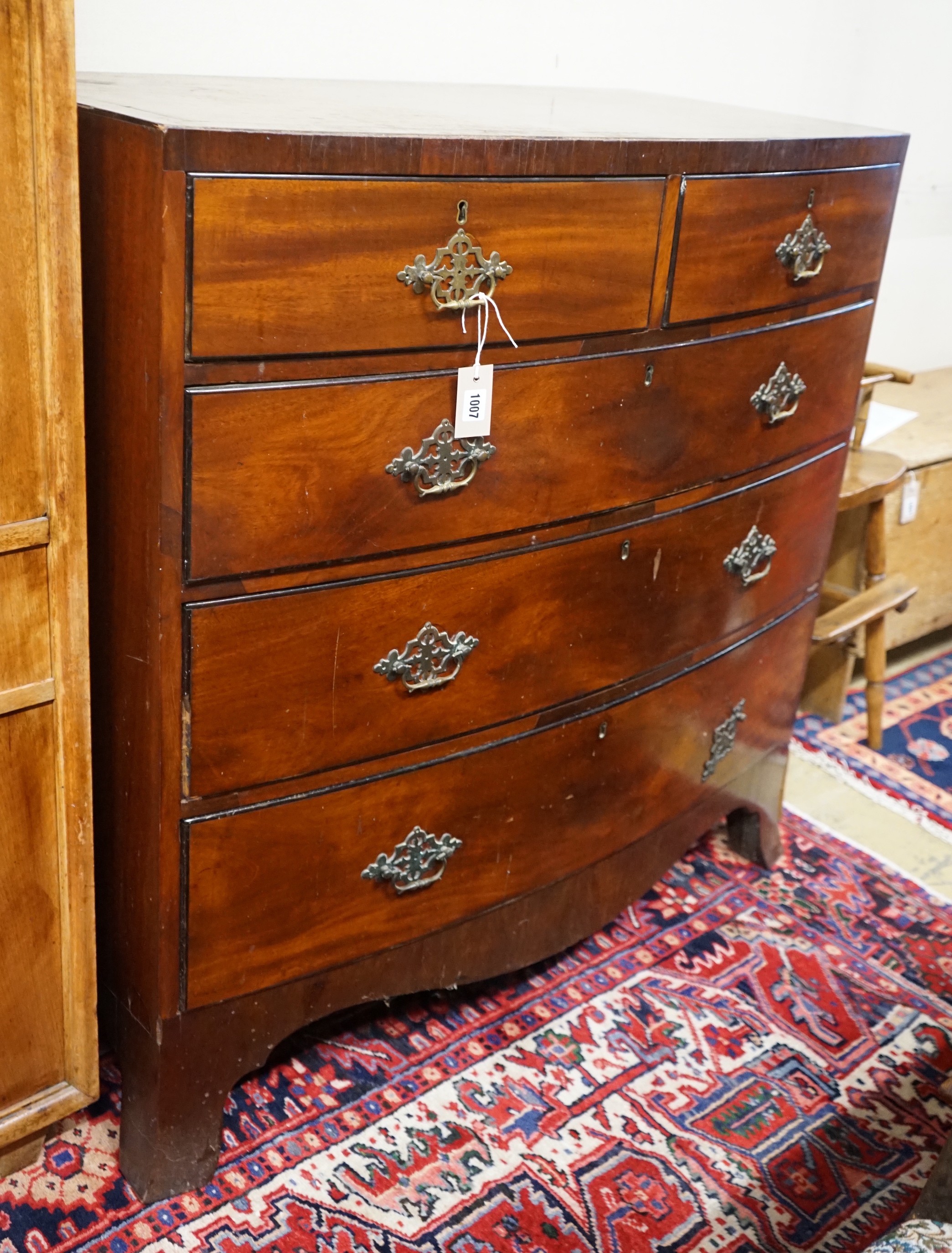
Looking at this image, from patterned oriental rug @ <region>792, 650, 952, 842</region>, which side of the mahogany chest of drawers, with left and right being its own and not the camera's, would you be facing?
left

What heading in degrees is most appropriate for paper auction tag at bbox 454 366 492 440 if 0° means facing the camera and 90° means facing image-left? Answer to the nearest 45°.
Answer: approximately 0°

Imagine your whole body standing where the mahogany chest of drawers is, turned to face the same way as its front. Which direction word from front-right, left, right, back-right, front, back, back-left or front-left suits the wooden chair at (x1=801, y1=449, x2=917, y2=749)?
left

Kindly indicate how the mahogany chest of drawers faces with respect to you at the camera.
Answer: facing the viewer and to the right of the viewer

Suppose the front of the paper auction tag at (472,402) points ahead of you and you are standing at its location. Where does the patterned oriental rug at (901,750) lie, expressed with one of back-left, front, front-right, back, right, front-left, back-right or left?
back-left
